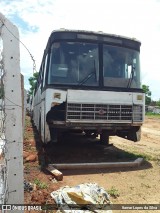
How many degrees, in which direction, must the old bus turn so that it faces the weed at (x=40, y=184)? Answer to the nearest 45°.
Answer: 0° — it already faces it

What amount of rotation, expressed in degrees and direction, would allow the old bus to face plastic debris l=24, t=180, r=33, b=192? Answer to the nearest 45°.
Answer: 0° — it already faces it

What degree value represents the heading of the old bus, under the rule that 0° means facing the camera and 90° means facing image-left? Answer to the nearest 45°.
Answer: approximately 0°
